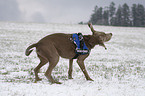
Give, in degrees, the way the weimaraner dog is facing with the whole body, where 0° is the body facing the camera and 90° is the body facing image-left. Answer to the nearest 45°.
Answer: approximately 270°
